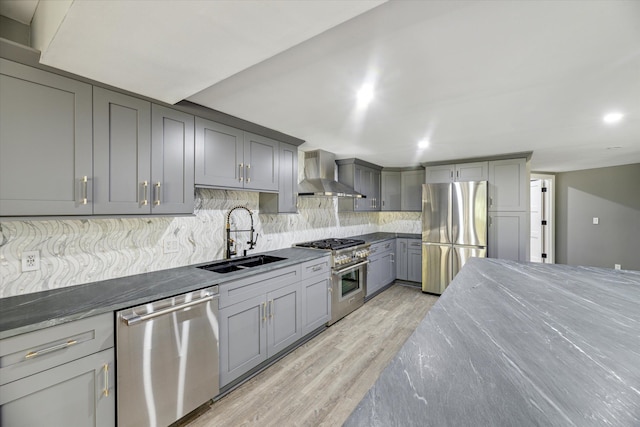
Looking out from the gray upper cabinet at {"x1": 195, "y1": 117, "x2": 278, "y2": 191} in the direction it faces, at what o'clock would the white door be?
The white door is roughly at 10 o'clock from the gray upper cabinet.

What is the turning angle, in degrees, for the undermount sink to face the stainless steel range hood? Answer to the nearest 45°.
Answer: approximately 90° to its left

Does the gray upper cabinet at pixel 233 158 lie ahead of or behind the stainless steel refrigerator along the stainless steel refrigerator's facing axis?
ahead

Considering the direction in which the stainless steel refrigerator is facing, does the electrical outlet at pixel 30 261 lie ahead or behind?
ahead

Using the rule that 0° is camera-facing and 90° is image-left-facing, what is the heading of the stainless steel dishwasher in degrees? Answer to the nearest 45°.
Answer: approximately 315°

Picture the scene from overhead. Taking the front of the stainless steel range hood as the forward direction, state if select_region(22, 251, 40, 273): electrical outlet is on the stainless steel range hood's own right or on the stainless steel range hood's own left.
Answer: on the stainless steel range hood's own right

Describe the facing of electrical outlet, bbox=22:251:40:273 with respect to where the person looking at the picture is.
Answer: facing the viewer

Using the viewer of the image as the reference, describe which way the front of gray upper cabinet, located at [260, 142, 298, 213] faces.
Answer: facing the viewer and to the right of the viewer

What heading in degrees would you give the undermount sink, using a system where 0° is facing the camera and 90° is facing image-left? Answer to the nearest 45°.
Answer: approximately 315°

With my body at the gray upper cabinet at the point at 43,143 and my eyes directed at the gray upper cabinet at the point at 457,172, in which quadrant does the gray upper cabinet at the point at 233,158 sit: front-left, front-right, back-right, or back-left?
front-left

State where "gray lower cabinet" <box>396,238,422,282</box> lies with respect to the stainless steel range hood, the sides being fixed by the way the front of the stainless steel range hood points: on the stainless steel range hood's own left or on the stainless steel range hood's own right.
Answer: on the stainless steel range hood's own left

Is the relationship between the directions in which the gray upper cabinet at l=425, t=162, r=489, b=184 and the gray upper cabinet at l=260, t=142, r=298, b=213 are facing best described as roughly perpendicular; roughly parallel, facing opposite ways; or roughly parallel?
roughly perpendicular

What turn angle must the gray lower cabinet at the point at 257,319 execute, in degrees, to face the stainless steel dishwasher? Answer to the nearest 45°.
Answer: approximately 90° to its right

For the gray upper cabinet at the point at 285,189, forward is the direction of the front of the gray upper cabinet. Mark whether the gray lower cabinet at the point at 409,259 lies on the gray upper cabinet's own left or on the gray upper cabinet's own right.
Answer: on the gray upper cabinet's own left

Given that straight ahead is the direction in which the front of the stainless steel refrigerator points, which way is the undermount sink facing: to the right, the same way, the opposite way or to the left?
to the left
